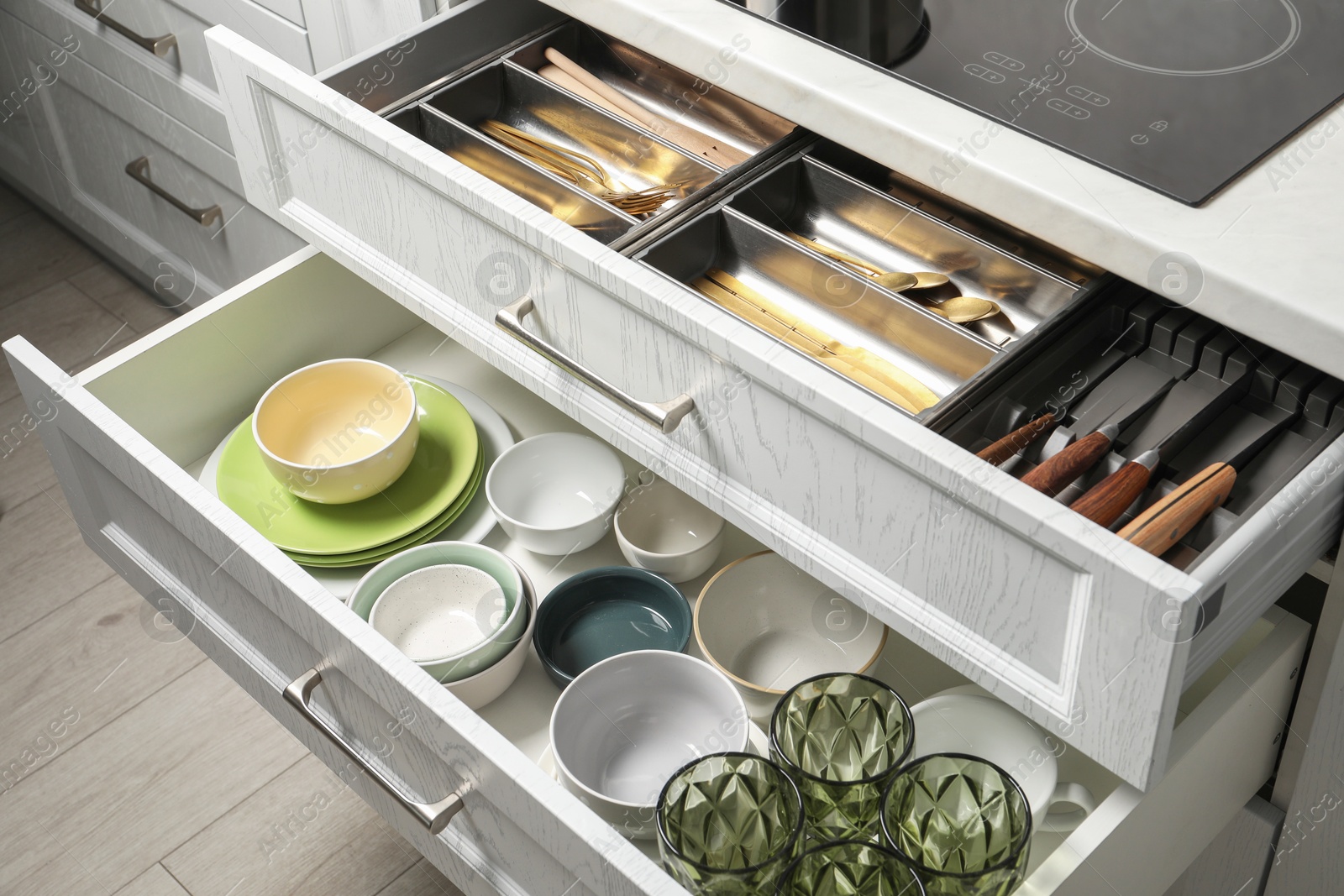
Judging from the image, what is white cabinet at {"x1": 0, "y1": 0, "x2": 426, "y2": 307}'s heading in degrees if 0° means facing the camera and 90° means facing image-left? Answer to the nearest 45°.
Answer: approximately 45°

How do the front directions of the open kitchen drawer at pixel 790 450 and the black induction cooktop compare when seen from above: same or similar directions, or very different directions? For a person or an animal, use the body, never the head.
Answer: same or similar directions

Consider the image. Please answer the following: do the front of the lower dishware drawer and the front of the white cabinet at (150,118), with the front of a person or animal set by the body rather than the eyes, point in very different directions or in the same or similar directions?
same or similar directions

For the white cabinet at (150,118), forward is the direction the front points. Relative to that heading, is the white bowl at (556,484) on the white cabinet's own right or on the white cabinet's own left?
on the white cabinet's own left

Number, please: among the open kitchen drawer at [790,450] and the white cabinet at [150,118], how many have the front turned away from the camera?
0

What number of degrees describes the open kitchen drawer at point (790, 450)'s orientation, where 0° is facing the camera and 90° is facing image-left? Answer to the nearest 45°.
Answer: approximately 45°

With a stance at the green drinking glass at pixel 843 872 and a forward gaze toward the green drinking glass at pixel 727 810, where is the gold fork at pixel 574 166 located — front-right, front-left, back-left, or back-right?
front-right

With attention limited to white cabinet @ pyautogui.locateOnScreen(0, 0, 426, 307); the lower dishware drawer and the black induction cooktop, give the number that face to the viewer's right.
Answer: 0

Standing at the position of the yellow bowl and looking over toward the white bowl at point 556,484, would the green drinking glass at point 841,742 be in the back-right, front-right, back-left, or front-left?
front-right

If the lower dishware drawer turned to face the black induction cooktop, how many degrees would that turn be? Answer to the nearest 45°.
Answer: approximately 135° to its left

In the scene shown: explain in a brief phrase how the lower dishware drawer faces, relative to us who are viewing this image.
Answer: facing the viewer and to the left of the viewer

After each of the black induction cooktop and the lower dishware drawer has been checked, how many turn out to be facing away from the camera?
0
